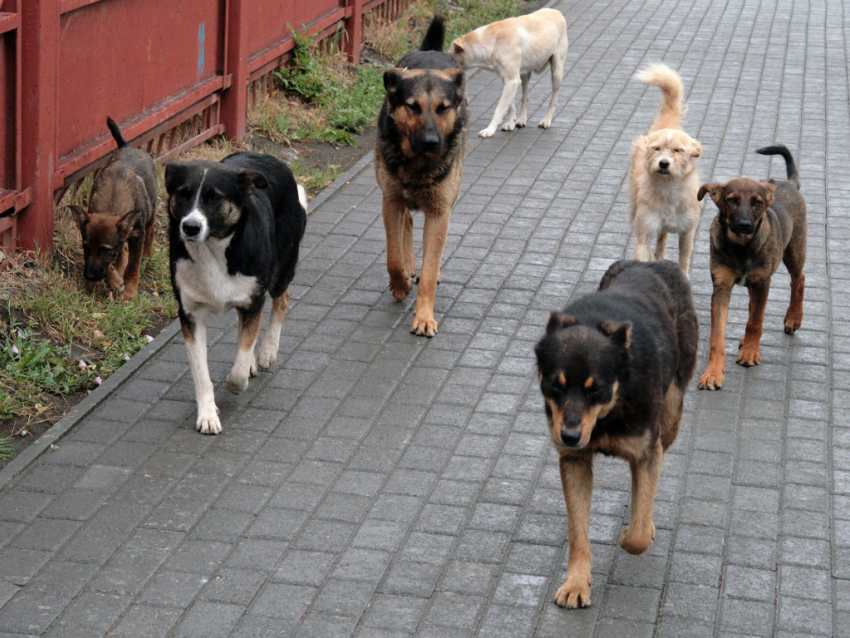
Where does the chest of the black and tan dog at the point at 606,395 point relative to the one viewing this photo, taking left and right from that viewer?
facing the viewer and to the left of the viewer

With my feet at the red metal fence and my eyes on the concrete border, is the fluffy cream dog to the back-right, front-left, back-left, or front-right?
front-left

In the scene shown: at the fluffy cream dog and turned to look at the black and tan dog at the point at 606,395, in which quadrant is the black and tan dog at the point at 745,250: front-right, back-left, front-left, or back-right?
front-left

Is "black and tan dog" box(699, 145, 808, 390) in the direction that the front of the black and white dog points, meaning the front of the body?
no

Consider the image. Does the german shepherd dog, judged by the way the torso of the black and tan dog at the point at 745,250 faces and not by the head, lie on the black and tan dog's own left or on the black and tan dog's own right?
on the black and tan dog's own right

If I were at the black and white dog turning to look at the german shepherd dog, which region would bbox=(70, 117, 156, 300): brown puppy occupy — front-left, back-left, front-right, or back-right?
front-left

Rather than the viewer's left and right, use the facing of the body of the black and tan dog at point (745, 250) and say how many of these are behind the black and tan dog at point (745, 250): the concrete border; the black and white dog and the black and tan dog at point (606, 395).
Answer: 0

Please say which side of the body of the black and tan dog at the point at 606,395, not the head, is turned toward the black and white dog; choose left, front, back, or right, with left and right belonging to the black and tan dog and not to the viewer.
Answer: right

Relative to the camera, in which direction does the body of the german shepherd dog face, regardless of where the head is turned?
toward the camera

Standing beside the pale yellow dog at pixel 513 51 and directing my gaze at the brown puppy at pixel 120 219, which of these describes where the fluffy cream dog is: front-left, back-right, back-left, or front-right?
front-left

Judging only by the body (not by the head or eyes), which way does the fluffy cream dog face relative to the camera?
toward the camera

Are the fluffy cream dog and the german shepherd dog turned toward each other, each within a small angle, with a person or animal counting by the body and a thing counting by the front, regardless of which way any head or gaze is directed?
no

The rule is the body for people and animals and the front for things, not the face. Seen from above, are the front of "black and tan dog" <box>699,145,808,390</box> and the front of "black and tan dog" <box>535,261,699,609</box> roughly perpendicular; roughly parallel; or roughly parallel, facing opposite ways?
roughly parallel

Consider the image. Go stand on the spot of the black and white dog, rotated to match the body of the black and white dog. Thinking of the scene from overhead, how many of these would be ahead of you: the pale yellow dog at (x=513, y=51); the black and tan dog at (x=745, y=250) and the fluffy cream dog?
0

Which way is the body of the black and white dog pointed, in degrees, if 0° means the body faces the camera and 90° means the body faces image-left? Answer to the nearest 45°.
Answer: approximately 45°

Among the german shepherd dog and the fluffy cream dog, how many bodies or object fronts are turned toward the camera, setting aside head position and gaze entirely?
2
